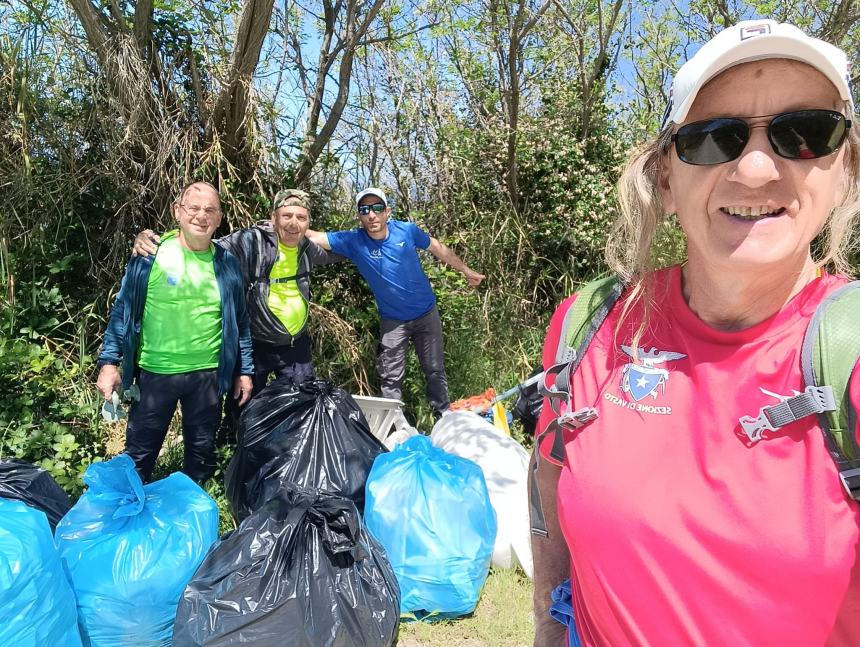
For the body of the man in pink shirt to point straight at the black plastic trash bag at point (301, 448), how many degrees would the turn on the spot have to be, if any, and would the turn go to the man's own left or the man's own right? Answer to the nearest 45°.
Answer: approximately 135° to the man's own right

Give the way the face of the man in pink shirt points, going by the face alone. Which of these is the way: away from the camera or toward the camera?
toward the camera

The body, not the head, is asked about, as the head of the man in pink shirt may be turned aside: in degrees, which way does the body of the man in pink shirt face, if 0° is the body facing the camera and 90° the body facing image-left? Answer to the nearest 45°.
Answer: approximately 0°

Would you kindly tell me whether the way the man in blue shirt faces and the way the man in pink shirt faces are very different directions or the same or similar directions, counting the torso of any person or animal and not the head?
same or similar directions

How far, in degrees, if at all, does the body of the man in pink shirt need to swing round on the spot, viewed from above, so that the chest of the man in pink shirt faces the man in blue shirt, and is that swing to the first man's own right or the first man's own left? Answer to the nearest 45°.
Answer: approximately 135° to the first man's own right

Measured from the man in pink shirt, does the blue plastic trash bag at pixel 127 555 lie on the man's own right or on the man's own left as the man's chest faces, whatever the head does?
on the man's own right

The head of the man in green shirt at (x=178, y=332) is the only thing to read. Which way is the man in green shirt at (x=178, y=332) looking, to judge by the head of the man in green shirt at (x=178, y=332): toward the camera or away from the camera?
toward the camera

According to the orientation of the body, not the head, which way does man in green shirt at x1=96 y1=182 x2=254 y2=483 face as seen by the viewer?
toward the camera

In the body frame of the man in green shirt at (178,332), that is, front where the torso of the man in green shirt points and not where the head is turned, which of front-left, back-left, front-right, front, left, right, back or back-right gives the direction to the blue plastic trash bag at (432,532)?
front-left

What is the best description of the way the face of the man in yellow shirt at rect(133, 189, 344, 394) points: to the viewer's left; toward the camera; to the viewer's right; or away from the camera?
toward the camera

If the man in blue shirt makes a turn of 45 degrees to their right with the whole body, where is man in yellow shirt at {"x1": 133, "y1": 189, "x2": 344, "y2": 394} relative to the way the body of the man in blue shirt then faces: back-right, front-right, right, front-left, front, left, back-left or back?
front

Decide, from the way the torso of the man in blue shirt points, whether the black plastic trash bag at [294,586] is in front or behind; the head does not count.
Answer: in front

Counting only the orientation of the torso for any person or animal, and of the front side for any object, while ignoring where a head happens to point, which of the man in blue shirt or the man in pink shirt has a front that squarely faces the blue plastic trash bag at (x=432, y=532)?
the man in blue shirt

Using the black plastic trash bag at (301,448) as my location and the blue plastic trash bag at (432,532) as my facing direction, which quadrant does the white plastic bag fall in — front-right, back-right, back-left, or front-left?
front-left

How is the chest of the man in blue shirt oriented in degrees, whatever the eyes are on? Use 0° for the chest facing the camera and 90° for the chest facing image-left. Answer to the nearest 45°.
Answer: approximately 0°

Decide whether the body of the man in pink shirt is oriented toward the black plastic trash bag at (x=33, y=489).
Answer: no
